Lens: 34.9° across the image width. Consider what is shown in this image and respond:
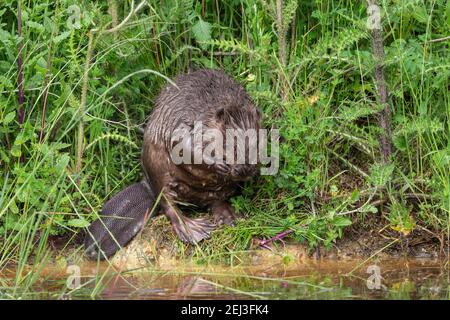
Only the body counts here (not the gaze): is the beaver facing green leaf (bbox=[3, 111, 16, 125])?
no

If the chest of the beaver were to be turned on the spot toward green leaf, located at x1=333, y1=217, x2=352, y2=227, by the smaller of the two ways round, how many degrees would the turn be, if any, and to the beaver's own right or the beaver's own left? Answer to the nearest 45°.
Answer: approximately 45° to the beaver's own left

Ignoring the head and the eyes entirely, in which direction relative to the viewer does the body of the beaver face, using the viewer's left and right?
facing the viewer and to the right of the viewer

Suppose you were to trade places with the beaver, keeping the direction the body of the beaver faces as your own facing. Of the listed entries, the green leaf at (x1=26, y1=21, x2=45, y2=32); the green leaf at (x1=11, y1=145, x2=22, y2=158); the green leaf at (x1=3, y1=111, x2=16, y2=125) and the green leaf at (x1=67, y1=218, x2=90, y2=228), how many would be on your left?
0

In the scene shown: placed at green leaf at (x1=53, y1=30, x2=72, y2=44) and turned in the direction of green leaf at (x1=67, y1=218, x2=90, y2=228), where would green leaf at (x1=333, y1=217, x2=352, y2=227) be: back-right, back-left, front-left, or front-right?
front-left

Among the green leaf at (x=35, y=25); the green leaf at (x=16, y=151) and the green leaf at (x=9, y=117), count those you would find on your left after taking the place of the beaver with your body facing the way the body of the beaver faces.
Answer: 0

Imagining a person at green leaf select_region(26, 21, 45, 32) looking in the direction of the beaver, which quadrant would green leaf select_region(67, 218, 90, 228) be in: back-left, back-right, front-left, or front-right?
front-right

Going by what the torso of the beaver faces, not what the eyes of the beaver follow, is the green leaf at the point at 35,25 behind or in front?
behind

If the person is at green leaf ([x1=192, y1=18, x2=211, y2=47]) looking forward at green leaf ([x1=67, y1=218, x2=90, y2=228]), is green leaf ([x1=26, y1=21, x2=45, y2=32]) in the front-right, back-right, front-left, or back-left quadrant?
front-right

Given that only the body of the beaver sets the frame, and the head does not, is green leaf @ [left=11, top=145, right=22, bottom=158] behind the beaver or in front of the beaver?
behind

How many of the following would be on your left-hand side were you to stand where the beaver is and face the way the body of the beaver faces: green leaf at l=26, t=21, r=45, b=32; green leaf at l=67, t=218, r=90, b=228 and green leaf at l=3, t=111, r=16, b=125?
0
